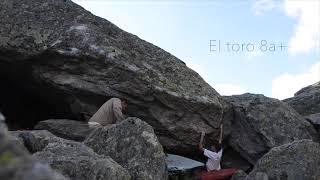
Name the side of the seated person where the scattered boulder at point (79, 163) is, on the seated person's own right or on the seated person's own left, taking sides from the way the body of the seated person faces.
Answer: on the seated person's own right

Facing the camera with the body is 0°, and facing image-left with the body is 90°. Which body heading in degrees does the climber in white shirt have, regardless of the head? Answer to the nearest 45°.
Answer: approximately 180°

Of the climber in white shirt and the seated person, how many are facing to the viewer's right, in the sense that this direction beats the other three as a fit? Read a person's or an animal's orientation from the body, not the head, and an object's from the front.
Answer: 1

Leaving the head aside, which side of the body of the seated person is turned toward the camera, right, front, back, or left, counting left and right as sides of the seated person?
right

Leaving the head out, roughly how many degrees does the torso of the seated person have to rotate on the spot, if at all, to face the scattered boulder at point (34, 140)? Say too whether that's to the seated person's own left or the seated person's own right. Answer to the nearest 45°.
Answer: approximately 135° to the seated person's own right

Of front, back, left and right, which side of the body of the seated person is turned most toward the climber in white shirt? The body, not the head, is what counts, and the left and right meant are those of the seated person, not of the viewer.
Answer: front

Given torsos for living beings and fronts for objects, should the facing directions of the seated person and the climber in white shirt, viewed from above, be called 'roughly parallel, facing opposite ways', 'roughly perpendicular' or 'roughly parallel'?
roughly perpendicular

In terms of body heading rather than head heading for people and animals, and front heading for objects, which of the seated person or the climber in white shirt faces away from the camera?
the climber in white shirt

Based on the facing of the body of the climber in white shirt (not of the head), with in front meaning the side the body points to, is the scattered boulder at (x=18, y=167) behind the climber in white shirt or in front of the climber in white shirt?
behind

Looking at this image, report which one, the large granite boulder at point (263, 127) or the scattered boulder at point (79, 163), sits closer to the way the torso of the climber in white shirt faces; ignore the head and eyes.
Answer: the large granite boulder

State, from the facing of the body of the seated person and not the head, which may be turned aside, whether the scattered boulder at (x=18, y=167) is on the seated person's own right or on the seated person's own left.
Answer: on the seated person's own right

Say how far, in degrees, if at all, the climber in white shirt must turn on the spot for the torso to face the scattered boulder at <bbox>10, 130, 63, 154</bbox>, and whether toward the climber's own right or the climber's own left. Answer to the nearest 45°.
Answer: approximately 135° to the climber's own left

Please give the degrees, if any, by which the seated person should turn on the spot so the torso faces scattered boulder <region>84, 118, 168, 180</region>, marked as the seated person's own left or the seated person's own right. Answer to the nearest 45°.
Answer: approximately 90° to the seated person's own right

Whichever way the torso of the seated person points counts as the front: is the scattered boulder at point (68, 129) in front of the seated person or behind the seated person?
behind
